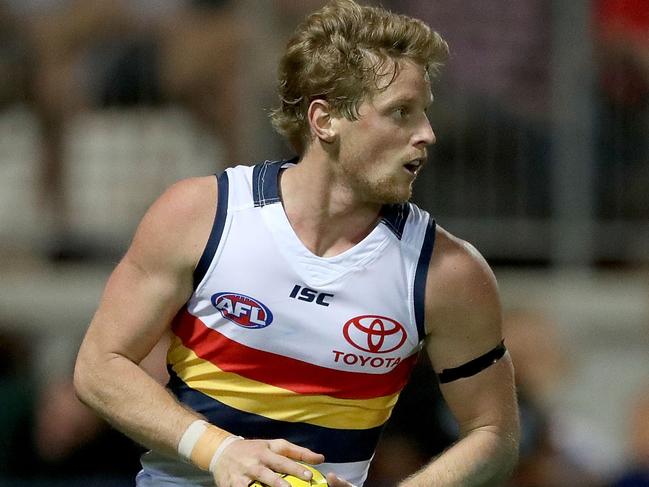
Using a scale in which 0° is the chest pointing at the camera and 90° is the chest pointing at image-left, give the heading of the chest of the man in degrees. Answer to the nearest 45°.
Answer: approximately 0°
